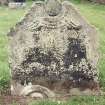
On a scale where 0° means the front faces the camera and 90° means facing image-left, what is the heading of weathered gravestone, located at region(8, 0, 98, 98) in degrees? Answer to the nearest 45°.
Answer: approximately 0°
